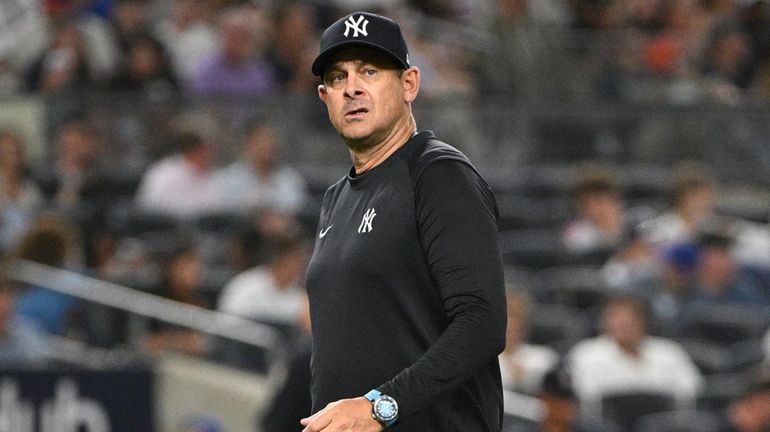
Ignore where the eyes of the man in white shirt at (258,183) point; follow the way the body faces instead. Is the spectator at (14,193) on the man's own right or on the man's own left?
on the man's own right

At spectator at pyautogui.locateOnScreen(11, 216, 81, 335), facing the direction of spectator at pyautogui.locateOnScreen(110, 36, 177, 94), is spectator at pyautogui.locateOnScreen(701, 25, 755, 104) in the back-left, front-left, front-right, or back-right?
front-right

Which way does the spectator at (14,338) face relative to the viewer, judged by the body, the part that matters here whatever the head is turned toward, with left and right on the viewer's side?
facing the viewer

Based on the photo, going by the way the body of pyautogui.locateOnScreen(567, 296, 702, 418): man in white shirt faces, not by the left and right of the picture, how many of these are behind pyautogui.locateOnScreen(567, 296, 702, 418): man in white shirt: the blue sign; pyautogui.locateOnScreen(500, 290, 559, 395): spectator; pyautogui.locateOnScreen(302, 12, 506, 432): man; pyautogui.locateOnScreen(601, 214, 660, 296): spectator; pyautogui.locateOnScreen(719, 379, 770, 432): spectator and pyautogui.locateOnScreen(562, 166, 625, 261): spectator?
2

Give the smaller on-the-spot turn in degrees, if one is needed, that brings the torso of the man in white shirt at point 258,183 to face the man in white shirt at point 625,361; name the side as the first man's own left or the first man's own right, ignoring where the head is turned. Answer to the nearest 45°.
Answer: approximately 45° to the first man's own left

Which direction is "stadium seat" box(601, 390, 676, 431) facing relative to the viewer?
toward the camera

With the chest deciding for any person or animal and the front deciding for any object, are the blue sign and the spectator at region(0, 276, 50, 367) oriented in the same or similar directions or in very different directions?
same or similar directions

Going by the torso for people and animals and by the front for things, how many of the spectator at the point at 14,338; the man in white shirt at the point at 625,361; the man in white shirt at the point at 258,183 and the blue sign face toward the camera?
4

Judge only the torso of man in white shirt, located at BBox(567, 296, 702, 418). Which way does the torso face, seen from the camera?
toward the camera

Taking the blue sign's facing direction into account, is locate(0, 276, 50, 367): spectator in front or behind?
behind

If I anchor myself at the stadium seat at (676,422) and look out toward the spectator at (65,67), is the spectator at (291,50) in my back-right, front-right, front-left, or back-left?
front-right

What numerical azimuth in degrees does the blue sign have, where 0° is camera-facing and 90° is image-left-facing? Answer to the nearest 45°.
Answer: approximately 0°

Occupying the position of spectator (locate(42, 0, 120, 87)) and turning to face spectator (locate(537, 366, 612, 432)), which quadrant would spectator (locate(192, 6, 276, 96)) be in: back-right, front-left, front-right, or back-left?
front-left

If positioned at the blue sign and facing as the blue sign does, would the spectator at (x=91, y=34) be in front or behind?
behind
